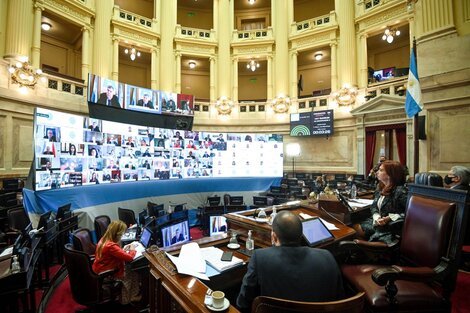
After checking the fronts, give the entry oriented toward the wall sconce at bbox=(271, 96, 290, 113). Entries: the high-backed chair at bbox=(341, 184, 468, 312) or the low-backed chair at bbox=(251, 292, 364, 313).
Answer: the low-backed chair at bbox=(251, 292, 364, 313)

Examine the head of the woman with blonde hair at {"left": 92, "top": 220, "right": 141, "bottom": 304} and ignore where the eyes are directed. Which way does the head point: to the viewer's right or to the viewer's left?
to the viewer's right

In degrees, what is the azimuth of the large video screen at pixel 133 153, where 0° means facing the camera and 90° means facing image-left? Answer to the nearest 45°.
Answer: approximately 315°

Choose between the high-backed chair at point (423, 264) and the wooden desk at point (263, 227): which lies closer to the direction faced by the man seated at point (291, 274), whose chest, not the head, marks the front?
the wooden desk

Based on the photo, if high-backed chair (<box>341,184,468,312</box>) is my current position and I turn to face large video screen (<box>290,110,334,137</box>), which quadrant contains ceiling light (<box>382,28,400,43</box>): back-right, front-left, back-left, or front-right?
front-right

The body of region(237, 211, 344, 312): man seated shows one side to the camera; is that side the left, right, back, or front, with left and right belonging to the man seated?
back

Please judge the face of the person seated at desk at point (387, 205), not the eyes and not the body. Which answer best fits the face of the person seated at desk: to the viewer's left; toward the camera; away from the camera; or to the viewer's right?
to the viewer's left

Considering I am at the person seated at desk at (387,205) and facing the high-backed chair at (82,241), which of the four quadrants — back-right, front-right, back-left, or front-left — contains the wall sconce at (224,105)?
front-right

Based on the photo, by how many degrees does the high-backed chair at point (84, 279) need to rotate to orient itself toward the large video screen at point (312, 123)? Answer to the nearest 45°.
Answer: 0° — it already faces it

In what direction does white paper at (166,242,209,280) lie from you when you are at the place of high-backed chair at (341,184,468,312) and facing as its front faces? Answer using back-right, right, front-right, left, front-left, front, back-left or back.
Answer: front

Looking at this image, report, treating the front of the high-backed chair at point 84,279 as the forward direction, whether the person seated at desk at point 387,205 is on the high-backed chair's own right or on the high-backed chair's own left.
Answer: on the high-backed chair's own right

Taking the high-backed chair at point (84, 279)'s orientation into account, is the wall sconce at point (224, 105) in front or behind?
in front

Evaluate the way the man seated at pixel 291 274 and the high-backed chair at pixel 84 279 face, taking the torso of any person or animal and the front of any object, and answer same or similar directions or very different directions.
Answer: same or similar directions

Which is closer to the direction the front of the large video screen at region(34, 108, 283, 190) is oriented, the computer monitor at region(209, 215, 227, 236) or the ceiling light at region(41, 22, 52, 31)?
the computer monitor

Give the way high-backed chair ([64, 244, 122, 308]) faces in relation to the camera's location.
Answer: facing away from the viewer and to the right of the viewer

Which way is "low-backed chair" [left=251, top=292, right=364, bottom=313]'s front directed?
away from the camera

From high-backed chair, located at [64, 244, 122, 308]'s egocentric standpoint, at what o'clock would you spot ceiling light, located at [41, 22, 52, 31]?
The ceiling light is roughly at 10 o'clock from the high-backed chair.

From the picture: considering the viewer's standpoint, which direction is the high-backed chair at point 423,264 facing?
facing the viewer and to the left of the viewer

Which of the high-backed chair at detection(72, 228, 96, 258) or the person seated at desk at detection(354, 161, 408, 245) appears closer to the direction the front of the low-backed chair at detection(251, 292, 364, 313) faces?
the person seated at desk

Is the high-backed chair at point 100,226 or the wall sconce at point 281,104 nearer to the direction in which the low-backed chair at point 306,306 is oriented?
the wall sconce

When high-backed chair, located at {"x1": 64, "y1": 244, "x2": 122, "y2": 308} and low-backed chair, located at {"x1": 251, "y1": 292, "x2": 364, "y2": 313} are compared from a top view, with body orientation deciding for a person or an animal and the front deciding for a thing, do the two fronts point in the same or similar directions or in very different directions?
same or similar directions
